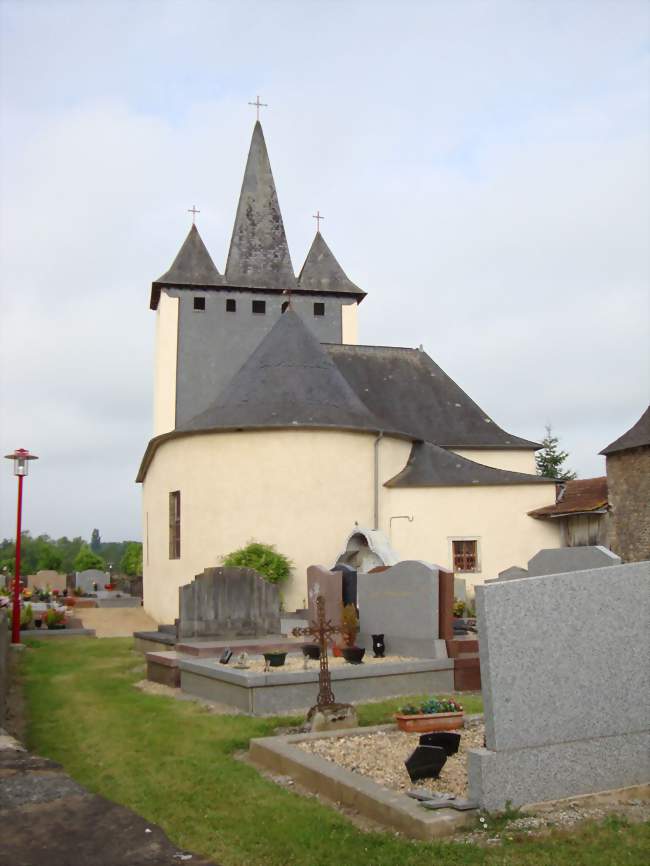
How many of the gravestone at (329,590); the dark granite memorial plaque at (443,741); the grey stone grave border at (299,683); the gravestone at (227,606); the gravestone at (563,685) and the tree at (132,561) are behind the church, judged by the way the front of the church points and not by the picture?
5

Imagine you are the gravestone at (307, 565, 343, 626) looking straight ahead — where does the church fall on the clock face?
The church is roughly at 6 o'clock from the gravestone.

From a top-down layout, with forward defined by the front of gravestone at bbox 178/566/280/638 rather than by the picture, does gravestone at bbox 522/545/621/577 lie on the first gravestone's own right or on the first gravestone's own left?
on the first gravestone's own left

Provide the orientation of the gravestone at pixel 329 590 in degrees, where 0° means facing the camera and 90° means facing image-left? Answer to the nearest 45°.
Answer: approximately 0°

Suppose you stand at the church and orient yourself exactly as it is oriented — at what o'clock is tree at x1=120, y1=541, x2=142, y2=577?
The tree is roughly at 11 o'clock from the church.

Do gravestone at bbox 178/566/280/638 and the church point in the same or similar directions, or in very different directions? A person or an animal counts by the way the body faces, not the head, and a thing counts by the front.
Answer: very different directions

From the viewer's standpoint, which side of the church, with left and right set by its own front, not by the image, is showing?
back

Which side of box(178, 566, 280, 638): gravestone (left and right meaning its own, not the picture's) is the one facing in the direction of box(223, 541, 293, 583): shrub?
back

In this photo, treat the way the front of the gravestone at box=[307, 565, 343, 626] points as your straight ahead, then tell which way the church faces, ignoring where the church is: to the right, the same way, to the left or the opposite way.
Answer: the opposite way

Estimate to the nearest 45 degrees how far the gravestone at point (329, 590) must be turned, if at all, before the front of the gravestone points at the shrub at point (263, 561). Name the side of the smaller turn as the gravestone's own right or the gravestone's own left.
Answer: approximately 180°

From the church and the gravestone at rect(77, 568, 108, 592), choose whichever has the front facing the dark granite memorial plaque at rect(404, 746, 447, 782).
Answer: the gravestone

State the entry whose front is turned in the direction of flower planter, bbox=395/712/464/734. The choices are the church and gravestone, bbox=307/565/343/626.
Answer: the gravestone

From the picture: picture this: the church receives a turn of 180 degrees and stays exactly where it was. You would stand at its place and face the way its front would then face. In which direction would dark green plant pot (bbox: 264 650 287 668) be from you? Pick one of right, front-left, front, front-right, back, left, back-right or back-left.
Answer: front

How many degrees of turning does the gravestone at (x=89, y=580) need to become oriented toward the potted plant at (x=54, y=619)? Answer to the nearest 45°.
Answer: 0° — it already faces it

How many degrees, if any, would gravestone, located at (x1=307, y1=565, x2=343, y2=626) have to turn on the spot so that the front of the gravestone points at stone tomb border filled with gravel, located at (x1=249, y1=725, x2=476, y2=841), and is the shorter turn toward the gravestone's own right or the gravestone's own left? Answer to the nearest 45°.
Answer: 0° — it already faces it
